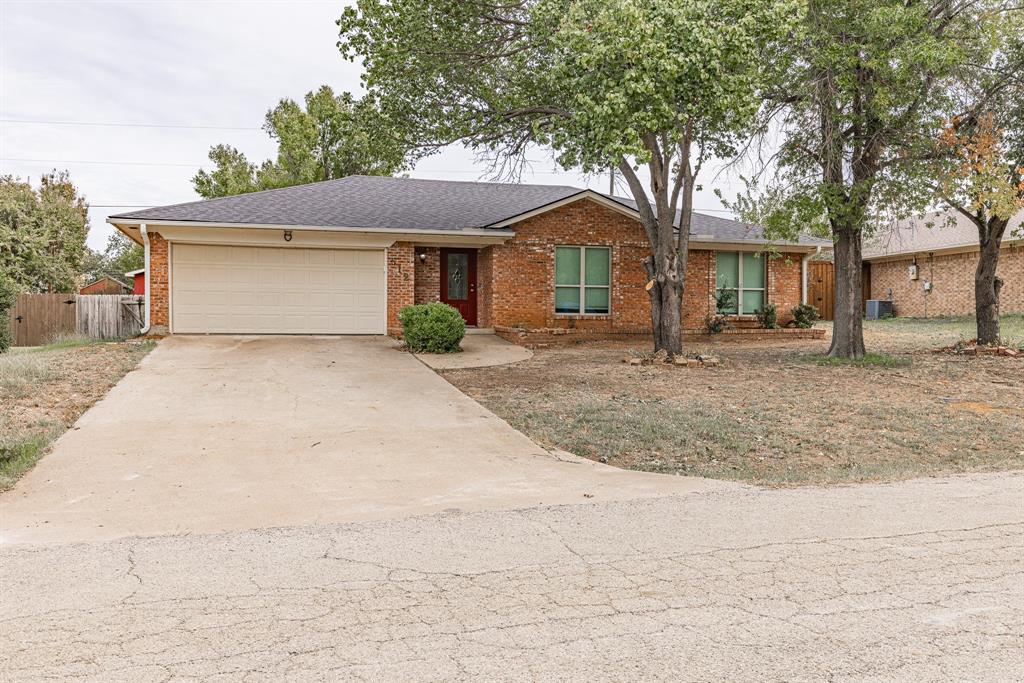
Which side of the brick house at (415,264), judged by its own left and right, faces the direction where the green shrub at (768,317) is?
left

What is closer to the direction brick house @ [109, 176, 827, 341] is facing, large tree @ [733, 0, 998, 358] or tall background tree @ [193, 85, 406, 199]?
the large tree

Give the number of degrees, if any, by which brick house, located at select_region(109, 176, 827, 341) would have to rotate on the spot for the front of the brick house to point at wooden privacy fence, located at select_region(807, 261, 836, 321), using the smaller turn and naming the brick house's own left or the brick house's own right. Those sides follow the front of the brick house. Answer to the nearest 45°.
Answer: approximately 135° to the brick house's own left

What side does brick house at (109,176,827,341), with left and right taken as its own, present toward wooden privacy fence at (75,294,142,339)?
right

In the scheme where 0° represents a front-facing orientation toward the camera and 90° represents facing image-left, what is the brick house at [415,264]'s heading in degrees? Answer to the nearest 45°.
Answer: approximately 0°

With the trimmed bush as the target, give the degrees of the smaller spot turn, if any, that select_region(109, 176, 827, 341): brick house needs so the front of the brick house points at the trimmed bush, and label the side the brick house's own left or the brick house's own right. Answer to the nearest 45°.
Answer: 0° — it already faces it

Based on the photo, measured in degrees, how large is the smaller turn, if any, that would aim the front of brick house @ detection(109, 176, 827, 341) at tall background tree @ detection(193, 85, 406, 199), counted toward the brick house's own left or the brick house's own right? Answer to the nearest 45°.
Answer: approximately 180°

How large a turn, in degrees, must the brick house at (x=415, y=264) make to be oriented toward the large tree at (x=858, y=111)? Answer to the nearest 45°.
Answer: approximately 45° to its left

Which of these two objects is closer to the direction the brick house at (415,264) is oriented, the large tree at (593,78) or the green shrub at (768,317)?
the large tree

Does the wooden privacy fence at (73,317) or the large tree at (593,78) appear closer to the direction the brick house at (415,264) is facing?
the large tree
